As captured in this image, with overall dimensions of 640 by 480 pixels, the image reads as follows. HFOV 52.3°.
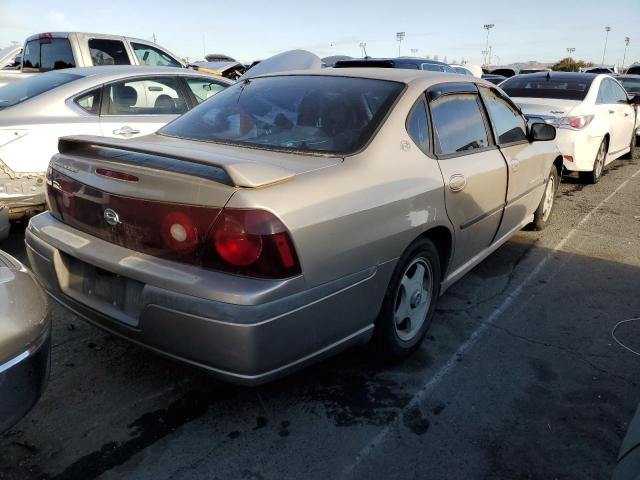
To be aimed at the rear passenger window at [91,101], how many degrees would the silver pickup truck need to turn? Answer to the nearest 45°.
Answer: approximately 135° to its right

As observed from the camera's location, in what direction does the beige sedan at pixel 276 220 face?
facing away from the viewer and to the right of the viewer

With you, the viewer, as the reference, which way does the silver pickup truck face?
facing away from the viewer and to the right of the viewer
